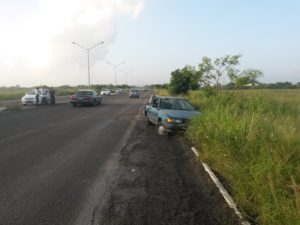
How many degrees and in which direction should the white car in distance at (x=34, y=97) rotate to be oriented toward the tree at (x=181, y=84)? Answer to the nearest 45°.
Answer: approximately 135° to its left

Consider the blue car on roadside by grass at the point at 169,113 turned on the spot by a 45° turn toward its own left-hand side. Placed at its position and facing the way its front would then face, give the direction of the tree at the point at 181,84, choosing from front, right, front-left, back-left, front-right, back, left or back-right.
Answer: left

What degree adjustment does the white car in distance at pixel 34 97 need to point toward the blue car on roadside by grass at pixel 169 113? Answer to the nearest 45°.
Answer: approximately 45° to its left

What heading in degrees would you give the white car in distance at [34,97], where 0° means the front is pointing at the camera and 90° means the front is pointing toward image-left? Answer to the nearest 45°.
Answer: approximately 45°
